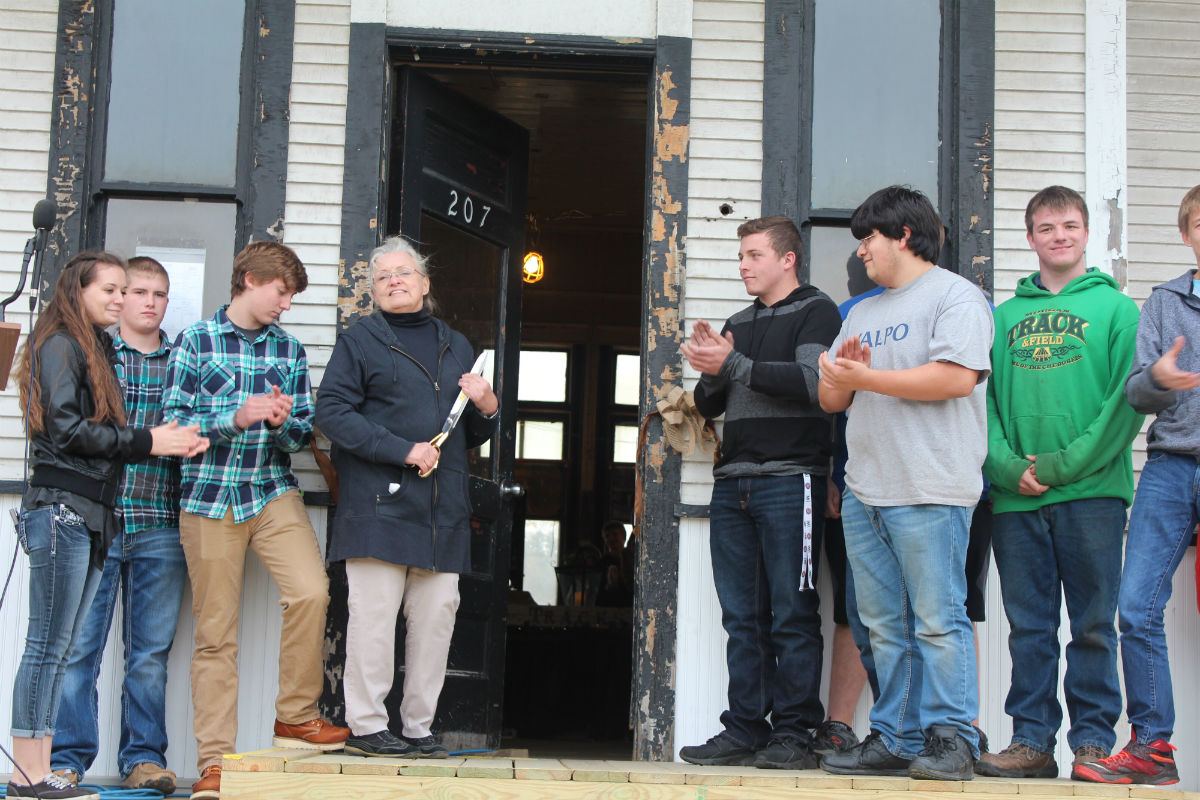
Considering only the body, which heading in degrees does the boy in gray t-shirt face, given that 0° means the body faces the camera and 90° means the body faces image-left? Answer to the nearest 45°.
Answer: approximately 45°

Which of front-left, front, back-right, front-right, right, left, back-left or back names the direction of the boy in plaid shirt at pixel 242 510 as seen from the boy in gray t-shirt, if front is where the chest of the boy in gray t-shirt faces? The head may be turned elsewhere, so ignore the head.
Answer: front-right

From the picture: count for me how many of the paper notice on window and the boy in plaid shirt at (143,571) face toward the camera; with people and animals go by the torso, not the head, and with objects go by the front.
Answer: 2

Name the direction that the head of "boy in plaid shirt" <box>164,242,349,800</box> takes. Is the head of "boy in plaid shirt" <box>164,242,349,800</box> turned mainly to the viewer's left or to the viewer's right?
to the viewer's right

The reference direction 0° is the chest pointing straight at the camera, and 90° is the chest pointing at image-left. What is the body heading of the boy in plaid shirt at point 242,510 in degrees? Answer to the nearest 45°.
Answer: approximately 315°

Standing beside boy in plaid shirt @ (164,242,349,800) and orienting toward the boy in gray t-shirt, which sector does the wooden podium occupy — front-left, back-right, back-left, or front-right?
back-right

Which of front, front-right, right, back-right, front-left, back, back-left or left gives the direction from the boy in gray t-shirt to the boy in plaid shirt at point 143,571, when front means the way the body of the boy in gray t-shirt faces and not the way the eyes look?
front-right

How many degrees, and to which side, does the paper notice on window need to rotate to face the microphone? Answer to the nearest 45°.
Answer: approximately 45° to its right
